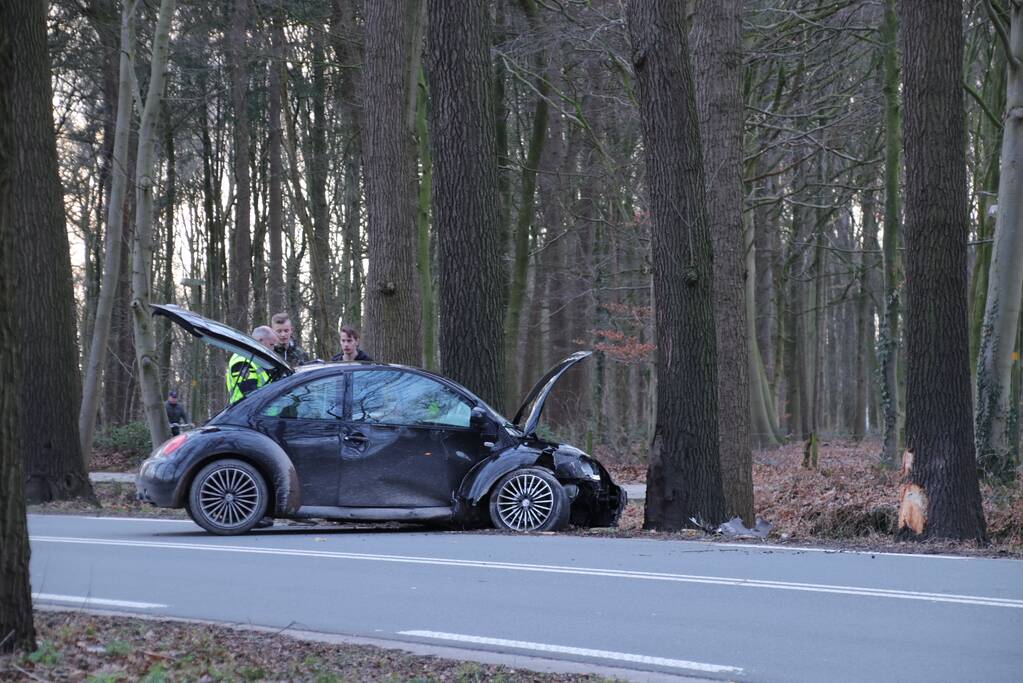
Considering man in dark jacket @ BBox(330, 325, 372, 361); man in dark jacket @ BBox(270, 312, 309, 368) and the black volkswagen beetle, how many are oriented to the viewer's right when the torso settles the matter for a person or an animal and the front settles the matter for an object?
1

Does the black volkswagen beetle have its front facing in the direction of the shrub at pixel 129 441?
no

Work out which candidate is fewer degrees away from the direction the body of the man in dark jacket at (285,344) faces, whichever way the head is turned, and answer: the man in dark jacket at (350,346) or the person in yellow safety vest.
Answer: the person in yellow safety vest

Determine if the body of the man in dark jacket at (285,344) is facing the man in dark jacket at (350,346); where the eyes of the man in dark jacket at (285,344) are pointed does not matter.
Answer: no

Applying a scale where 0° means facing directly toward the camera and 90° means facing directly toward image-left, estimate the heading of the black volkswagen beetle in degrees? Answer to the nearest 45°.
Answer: approximately 270°

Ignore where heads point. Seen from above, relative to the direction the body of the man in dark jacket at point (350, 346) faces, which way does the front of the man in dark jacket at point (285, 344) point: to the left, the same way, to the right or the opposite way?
the same way

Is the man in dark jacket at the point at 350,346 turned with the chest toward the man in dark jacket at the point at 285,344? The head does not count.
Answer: no

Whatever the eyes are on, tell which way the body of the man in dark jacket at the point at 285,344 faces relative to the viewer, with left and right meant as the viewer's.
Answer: facing the viewer and to the left of the viewer

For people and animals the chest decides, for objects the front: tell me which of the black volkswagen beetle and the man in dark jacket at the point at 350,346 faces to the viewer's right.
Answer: the black volkswagen beetle

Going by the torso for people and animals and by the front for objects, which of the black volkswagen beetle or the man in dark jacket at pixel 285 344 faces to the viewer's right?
the black volkswagen beetle

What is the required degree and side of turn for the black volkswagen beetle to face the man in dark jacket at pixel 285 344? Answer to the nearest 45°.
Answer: approximately 135° to its left

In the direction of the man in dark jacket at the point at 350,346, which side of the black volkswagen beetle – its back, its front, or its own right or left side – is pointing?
left

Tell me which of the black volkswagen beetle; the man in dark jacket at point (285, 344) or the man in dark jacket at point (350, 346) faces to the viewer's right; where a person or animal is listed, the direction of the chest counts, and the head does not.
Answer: the black volkswagen beetle

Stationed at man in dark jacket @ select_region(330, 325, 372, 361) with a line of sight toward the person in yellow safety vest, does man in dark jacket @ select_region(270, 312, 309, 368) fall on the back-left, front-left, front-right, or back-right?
front-right

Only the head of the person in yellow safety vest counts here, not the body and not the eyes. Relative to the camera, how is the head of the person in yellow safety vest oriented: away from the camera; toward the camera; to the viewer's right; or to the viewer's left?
to the viewer's right

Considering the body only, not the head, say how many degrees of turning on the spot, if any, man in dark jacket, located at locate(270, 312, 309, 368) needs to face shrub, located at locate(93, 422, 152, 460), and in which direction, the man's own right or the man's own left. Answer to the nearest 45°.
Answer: approximately 135° to the man's own right
